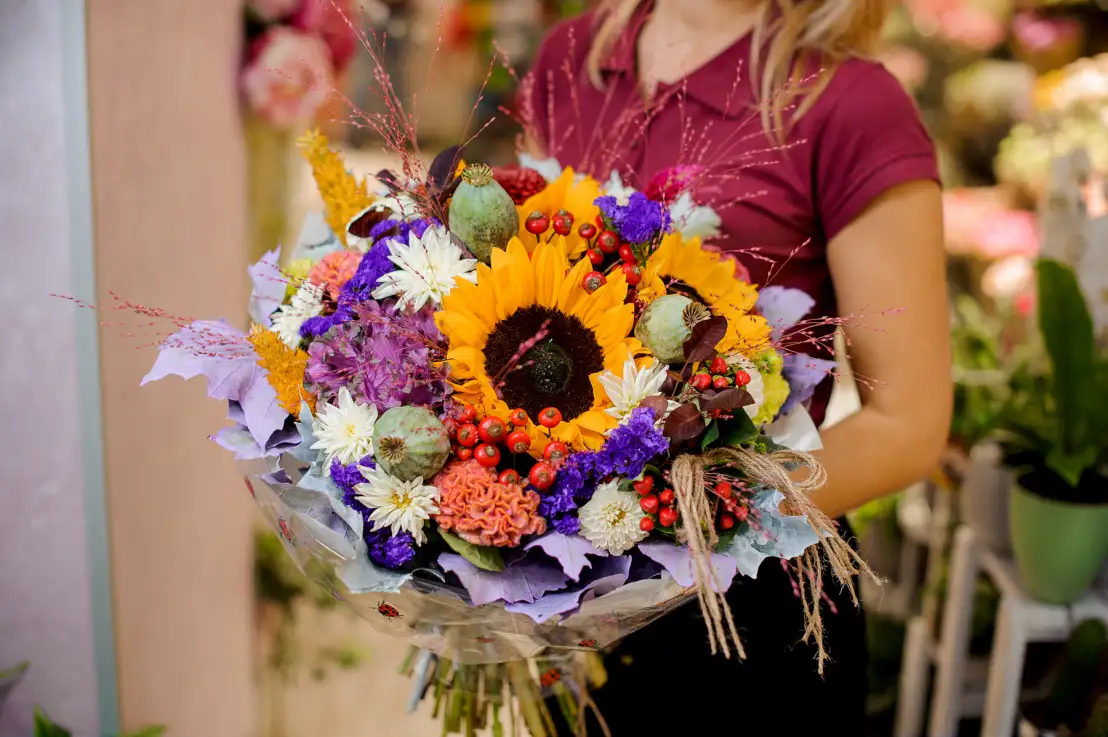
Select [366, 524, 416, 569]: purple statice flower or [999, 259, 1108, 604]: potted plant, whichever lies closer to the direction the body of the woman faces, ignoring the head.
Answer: the purple statice flower

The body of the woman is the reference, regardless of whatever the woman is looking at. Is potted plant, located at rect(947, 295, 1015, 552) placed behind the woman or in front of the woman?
behind

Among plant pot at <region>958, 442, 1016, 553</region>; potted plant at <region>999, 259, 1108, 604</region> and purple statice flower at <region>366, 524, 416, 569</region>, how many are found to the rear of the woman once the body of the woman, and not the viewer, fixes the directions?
2

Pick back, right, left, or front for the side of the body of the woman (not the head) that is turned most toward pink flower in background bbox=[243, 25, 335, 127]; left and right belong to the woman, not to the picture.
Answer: right

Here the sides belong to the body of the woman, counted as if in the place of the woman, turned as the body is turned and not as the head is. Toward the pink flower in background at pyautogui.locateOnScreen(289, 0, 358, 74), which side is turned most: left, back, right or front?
right

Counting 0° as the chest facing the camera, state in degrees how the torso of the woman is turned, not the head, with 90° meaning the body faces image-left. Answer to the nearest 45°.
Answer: approximately 45°
